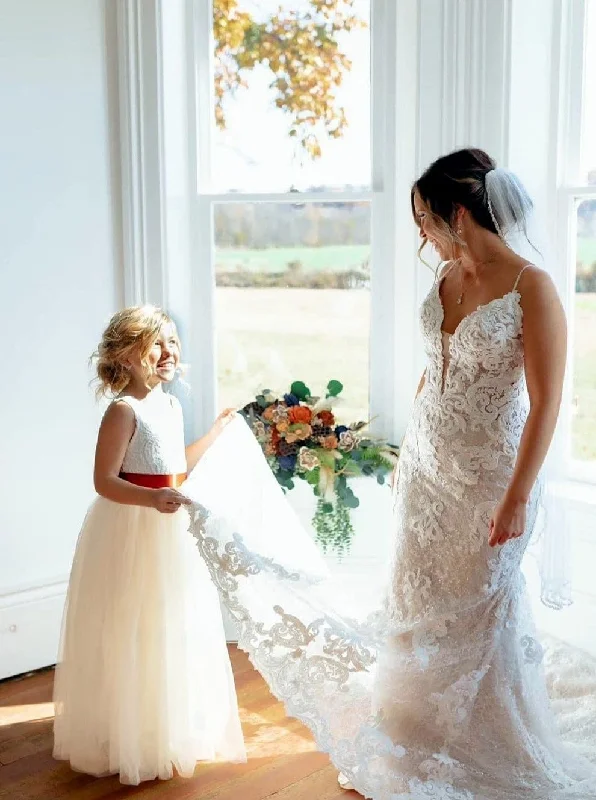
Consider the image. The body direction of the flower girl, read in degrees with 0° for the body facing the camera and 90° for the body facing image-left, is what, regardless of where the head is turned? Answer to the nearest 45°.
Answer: approximately 315°

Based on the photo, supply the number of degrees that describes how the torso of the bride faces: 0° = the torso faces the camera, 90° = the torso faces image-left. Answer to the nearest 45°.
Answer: approximately 45°

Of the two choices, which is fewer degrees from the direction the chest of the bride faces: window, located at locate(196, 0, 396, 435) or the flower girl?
the flower girl

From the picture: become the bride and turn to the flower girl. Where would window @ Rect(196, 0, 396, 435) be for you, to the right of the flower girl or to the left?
right

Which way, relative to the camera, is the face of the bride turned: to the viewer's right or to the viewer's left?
to the viewer's left

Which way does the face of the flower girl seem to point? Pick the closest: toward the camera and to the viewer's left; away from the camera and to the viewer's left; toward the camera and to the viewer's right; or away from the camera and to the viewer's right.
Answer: toward the camera and to the viewer's right

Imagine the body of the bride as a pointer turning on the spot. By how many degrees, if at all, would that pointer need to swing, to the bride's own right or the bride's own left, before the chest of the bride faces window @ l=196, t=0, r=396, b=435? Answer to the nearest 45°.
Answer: approximately 135° to the bride's own right

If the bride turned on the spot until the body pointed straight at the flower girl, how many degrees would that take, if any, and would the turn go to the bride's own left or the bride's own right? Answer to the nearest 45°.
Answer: approximately 45° to the bride's own right

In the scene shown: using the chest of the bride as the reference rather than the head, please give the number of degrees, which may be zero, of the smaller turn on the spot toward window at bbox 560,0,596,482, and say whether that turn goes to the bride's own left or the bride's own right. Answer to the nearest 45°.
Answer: approximately 180°
